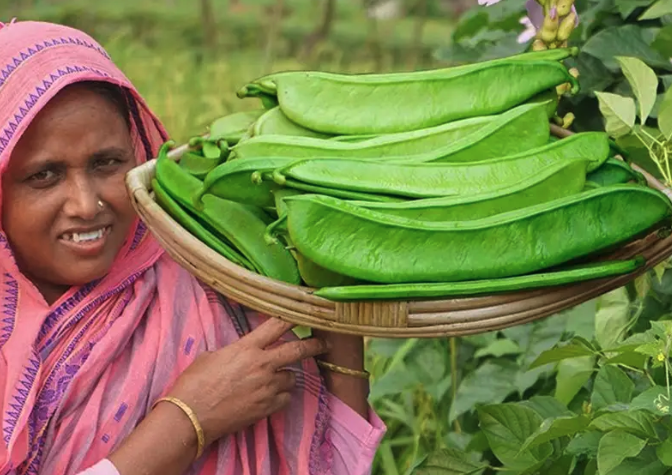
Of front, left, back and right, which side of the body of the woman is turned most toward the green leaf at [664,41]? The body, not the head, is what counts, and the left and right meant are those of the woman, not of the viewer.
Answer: left

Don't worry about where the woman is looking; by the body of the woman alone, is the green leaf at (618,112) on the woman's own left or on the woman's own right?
on the woman's own left

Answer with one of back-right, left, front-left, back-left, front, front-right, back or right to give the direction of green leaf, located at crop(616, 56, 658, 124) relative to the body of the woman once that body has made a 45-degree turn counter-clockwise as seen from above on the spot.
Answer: front-left

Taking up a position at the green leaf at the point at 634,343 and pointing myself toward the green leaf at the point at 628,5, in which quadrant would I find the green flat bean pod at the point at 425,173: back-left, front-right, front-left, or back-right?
back-left

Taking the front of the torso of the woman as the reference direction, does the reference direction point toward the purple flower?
no

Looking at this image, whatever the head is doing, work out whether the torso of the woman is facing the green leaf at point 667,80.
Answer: no

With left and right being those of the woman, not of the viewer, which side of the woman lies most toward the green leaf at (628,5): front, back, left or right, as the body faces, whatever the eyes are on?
left

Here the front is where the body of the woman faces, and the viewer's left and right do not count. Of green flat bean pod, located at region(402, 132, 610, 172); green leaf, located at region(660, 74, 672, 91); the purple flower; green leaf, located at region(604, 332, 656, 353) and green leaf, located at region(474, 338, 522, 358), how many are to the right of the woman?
0

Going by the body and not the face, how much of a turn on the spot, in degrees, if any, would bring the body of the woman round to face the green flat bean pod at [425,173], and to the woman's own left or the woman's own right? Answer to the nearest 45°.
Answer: approximately 45° to the woman's own left

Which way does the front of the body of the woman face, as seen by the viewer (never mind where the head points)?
toward the camera

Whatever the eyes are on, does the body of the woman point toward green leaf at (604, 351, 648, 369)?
no
